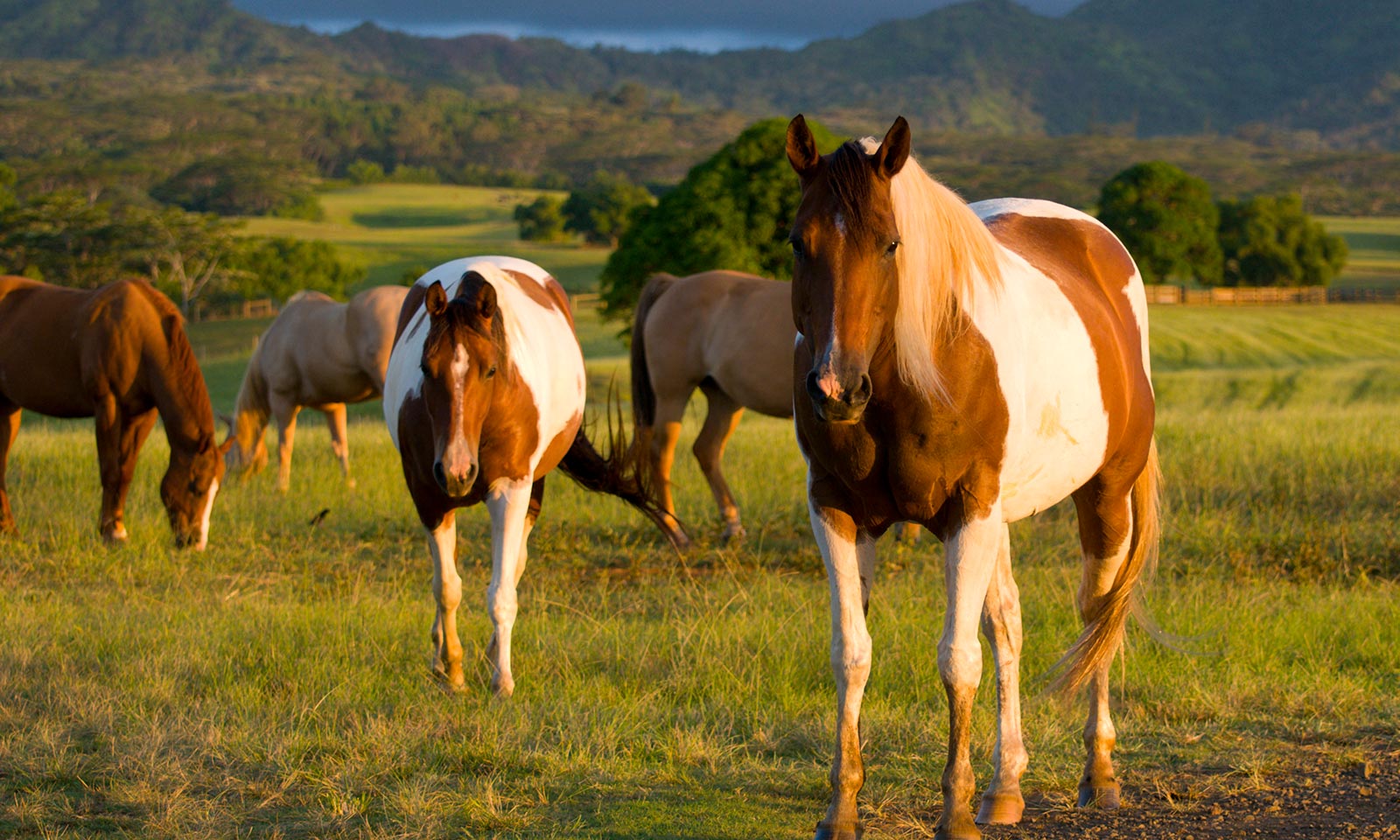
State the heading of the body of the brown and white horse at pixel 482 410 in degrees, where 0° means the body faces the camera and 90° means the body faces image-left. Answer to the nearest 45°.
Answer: approximately 0°

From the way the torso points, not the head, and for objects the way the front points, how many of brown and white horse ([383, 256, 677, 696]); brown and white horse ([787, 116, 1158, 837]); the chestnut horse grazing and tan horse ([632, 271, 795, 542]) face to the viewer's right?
2

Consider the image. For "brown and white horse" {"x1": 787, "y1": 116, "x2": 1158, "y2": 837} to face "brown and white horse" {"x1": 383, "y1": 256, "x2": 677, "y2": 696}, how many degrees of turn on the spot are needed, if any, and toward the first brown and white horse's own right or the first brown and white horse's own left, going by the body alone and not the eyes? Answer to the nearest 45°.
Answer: approximately 90° to the first brown and white horse's own right

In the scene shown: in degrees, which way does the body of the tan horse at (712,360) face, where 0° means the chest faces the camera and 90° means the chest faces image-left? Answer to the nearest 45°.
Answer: approximately 270°

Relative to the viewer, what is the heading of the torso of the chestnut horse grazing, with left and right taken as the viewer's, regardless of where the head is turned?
facing to the right of the viewer

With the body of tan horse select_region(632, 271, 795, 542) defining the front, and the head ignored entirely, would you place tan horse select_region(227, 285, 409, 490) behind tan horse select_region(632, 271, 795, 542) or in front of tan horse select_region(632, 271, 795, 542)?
behind

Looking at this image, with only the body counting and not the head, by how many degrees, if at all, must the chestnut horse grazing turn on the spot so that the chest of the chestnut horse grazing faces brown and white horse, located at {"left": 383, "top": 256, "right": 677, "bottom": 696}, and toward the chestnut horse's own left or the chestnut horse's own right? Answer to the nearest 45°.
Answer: approximately 90° to the chestnut horse's own right

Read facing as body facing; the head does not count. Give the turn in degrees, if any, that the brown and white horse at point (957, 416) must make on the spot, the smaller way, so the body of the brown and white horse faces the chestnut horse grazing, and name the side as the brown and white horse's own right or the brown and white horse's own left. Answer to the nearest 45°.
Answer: approximately 90° to the brown and white horse's own right
